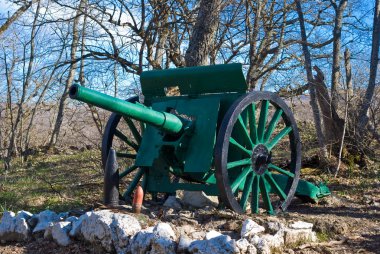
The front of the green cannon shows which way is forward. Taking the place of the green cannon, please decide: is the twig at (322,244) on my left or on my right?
on my left

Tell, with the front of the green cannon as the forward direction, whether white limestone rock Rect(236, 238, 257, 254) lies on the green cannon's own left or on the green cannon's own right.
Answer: on the green cannon's own left

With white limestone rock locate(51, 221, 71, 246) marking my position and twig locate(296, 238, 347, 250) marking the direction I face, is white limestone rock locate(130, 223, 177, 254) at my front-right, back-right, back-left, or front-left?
front-right

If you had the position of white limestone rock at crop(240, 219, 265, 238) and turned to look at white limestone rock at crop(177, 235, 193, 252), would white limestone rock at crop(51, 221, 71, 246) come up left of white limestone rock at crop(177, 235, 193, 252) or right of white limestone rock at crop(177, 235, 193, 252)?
right

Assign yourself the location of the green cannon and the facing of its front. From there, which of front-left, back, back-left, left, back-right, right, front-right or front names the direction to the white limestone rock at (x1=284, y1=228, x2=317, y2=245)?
left

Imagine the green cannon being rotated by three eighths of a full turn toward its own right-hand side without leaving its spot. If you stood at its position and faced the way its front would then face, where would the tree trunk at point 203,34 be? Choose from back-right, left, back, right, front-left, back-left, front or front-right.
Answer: front

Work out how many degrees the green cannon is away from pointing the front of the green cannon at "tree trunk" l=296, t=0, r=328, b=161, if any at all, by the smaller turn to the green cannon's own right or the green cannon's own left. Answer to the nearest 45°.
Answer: approximately 180°

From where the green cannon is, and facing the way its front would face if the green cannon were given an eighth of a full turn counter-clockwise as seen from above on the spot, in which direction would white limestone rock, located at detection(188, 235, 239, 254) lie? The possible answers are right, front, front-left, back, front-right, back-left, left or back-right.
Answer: front

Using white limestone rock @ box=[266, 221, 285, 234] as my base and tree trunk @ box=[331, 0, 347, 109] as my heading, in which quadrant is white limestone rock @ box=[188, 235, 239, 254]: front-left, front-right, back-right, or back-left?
back-left

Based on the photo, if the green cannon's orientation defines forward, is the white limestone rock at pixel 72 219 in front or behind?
in front

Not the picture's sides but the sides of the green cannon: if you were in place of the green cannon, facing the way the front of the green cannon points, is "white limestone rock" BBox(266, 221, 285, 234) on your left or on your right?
on your left

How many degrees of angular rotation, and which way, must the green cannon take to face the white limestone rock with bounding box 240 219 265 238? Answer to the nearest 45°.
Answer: approximately 45° to its left

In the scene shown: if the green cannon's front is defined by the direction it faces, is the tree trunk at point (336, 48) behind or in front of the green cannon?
behind

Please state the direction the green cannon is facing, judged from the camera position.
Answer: facing the viewer and to the left of the viewer
